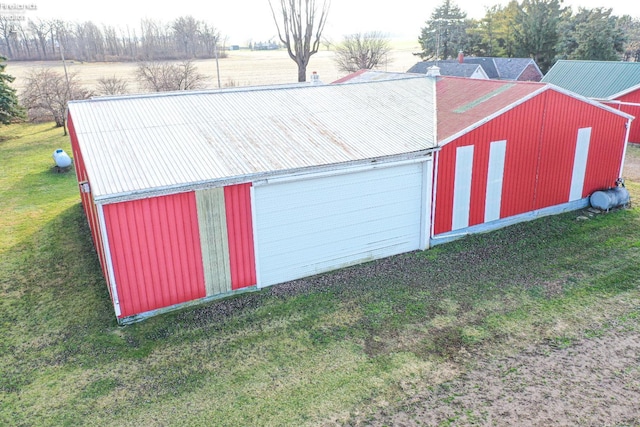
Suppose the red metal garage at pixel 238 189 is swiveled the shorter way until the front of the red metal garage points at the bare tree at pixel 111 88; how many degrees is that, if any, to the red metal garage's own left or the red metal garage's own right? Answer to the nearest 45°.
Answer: approximately 180°

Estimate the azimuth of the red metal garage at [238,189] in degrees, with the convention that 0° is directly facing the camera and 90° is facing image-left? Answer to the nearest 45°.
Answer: approximately 0°

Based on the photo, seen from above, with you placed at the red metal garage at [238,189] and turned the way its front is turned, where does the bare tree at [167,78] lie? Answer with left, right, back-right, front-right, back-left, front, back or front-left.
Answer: back

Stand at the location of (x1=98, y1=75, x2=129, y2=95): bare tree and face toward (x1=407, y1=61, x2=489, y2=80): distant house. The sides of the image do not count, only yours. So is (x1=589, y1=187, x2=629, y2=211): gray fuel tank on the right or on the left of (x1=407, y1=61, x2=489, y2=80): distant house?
right

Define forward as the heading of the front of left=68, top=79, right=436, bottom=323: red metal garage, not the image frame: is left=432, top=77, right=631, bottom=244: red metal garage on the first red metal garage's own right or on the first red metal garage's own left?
on the first red metal garage's own left

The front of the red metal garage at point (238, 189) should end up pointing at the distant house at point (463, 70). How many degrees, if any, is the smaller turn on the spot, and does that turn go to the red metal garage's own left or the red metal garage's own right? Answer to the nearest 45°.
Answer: approximately 135° to the red metal garage's own left

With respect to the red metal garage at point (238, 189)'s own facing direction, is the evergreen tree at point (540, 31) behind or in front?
behind

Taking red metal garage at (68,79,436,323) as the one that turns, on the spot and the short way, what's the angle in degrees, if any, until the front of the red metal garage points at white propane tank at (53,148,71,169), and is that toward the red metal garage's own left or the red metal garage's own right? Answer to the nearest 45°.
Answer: approximately 135° to the red metal garage's own right

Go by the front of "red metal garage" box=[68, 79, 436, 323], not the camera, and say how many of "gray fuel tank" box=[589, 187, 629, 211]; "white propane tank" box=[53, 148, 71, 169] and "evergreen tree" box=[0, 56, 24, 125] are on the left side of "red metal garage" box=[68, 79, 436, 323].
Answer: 1

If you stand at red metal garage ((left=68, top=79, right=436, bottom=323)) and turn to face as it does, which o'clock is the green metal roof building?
The green metal roof building is roughly at 8 o'clock from the red metal garage.

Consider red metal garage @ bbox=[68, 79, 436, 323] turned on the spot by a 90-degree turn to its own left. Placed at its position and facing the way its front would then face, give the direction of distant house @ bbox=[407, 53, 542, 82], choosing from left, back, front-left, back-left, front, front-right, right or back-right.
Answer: front-left
